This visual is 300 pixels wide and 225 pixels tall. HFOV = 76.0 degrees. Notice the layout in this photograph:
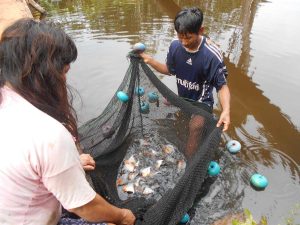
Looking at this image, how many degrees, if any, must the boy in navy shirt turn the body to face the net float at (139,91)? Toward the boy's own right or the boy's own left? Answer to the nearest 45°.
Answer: approximately 45° to the boy's own right

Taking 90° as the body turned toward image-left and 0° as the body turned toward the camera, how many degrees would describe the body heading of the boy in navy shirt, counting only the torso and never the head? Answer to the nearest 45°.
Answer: approximately 45°

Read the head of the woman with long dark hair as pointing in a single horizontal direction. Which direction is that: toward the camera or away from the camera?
away from the camera

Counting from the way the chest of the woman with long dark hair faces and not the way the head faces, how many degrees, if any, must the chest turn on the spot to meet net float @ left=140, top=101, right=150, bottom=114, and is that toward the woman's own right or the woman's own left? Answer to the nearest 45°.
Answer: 0° — they already face it

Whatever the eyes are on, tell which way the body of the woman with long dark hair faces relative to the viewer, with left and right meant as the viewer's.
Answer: facing away from the viewer and to the right of the viewer
